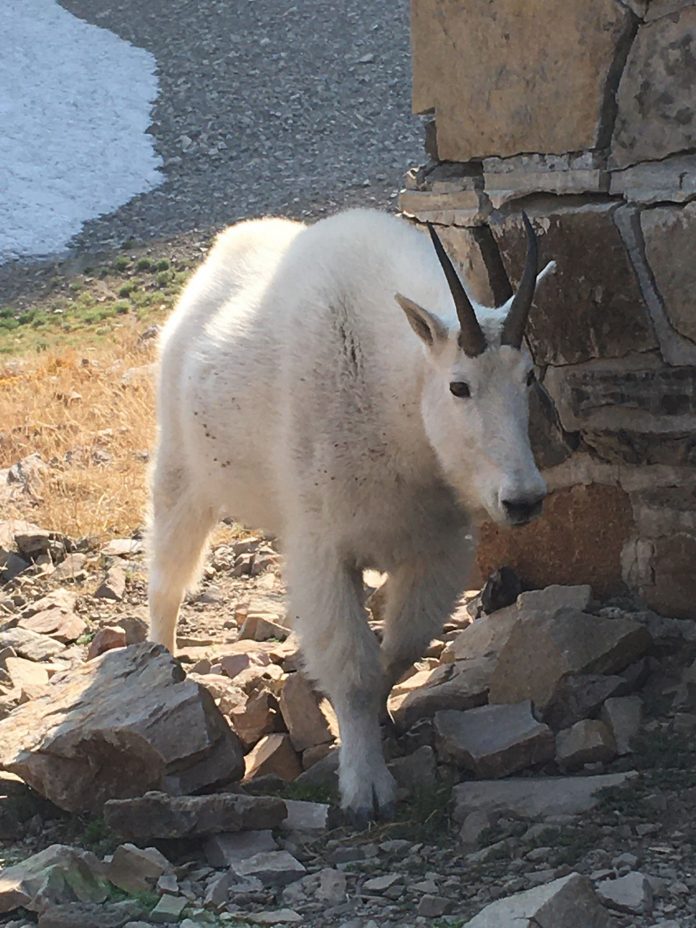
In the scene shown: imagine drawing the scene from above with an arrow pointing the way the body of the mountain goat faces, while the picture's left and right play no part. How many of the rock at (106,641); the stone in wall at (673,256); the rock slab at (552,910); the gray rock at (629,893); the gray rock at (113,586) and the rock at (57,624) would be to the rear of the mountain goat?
3

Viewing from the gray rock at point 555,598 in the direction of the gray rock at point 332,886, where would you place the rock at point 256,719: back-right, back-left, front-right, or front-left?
front-right

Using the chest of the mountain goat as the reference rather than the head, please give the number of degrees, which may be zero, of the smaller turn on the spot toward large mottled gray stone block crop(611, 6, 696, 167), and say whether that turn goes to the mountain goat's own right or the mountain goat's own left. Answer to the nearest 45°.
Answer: approximately 45° to the mountain goat's own left

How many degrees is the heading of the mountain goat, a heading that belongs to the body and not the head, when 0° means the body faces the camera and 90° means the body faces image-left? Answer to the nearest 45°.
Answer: approximately 315°

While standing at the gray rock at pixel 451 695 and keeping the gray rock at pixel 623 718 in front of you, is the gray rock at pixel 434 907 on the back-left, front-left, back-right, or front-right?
front-right

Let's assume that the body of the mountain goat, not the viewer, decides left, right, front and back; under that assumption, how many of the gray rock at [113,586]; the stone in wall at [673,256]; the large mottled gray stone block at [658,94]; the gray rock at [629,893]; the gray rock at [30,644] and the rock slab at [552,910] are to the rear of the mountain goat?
2

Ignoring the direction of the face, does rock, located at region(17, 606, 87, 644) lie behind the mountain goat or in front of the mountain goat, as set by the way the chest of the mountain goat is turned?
behind

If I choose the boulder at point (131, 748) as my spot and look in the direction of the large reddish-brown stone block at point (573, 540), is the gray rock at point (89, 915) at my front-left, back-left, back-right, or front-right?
back-right

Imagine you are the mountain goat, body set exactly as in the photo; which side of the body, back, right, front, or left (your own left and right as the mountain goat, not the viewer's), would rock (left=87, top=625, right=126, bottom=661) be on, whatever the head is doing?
back

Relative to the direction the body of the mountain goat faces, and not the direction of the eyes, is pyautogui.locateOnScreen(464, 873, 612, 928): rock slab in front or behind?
in front

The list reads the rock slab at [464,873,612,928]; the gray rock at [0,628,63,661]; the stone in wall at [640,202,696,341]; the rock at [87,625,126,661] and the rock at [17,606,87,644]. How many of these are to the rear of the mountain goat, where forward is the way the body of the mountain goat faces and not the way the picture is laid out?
3

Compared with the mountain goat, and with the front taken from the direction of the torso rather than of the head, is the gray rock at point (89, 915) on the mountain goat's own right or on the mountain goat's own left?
on the mountain goat's own right

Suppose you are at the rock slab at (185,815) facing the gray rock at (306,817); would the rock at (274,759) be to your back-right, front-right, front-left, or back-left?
front-left

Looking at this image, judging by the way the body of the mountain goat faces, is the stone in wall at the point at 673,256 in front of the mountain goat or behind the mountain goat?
in front
